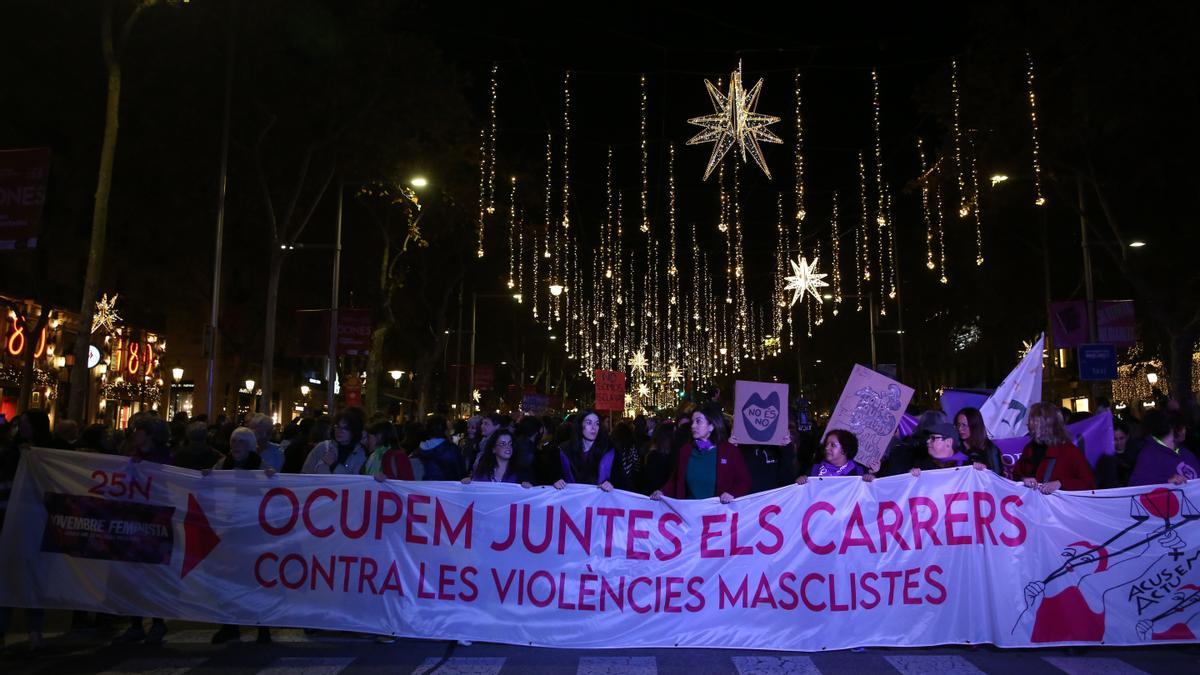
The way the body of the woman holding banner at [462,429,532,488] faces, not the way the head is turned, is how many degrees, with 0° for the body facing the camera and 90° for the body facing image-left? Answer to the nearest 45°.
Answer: approximately 0°

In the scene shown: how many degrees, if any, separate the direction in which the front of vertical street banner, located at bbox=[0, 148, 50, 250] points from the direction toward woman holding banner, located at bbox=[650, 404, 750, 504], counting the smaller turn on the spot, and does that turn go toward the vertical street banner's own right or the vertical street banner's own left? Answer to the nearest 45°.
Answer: approximately 45° to the vertical street banner's own left

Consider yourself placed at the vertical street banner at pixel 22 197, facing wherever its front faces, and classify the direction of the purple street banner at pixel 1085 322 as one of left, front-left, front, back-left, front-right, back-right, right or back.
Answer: left

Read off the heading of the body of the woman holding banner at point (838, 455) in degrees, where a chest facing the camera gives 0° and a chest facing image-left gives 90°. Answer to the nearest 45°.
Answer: approximately 0°

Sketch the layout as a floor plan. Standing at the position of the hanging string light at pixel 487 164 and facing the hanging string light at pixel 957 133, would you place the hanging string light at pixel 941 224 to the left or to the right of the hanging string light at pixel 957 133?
left

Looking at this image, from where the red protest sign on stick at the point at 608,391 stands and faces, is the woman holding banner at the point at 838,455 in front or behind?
in front

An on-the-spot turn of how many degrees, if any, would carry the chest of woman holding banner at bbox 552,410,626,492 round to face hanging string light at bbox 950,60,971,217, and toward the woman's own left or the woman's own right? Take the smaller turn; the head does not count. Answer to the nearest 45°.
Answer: approximately 135° to the woman's own left

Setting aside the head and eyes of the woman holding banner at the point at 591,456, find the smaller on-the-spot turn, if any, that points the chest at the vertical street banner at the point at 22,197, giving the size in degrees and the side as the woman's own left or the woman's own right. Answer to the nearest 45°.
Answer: approximately 135° to the woman's own right

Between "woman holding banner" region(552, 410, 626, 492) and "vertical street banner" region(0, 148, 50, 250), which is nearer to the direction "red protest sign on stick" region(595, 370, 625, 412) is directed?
the woman holding banner

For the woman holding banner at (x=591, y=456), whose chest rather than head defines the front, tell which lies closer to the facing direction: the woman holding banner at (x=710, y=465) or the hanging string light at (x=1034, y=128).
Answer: the woman holding banner
